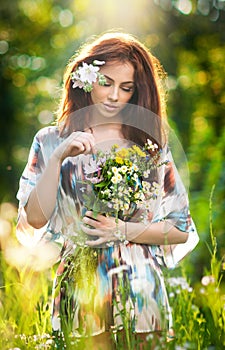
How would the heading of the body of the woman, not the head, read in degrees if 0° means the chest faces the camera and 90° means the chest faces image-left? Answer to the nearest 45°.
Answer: approximately 0°
